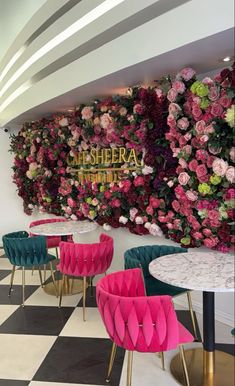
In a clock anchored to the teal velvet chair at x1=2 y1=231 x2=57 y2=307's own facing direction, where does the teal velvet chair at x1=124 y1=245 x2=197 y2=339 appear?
the teal velvet chair at x1=124 y1=245 x2=197 y2=339 is roughly at 3 o'clock from the teal velvet chair at x1=2 y1=231 x2=57 y2=307.

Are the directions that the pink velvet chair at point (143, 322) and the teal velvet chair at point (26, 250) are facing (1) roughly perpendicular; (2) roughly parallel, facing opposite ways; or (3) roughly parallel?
roughly parallel

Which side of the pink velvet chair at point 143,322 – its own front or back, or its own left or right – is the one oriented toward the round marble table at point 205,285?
front

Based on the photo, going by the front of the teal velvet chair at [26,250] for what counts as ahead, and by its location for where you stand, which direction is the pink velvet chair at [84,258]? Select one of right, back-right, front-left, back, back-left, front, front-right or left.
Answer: right

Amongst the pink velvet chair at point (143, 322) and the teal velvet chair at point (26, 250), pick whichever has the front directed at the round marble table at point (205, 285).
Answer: the pink velvet chair

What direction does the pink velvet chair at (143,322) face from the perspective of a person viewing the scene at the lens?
facing away from the viewer and to the right of the viewer

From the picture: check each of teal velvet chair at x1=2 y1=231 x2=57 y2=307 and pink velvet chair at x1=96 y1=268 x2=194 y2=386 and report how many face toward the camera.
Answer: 0

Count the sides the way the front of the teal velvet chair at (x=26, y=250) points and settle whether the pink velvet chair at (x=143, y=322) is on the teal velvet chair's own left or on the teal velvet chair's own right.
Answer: on the teal velvet chair's own right

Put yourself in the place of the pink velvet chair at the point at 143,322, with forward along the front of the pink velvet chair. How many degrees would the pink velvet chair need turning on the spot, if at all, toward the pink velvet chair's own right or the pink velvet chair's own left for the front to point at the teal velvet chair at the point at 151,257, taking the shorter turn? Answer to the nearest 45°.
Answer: approximately 45° to the pink velvet chair's own left

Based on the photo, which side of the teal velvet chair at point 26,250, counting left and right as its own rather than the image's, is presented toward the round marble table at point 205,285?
right

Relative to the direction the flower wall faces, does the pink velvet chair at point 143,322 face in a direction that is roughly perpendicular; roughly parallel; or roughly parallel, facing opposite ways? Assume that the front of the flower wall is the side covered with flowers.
roughly parallel, facing opposite ways

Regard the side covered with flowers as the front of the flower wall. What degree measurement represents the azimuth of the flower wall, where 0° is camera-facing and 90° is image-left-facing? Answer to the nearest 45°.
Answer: approximately 45°

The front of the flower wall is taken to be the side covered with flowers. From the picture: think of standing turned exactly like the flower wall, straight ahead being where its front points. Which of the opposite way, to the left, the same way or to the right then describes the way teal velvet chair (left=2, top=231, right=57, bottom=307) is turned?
the opposite way

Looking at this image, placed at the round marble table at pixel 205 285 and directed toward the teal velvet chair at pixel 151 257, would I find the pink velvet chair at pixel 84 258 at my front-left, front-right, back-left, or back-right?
front-left

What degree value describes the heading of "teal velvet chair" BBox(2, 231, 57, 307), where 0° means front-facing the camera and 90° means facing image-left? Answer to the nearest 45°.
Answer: approximately 225°
